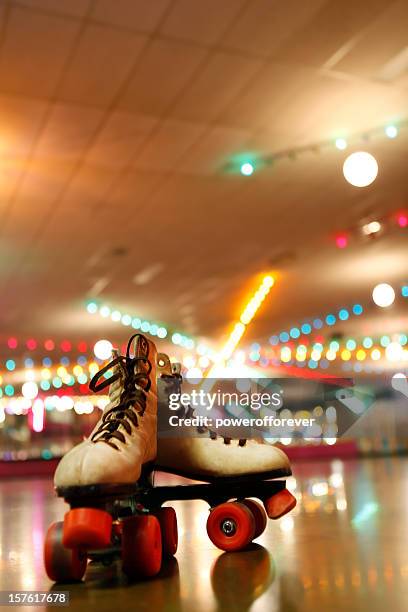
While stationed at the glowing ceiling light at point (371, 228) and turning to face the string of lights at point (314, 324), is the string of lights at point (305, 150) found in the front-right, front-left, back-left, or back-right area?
back-left

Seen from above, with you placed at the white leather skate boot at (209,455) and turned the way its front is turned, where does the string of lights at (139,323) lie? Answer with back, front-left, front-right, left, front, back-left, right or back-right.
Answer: left

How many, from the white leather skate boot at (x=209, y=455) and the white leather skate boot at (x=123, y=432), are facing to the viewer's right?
1

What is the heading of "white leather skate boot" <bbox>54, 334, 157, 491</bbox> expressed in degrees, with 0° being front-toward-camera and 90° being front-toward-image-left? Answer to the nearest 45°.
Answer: approximately 45°

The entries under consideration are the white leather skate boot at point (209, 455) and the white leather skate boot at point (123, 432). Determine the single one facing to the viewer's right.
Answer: the white leather skate boot at point (209, 455)

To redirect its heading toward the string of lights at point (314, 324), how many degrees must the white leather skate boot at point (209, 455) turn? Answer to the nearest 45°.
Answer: approximately 90° to its left

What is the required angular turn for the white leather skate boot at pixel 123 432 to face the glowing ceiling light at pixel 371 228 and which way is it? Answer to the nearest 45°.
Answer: approximately 180°

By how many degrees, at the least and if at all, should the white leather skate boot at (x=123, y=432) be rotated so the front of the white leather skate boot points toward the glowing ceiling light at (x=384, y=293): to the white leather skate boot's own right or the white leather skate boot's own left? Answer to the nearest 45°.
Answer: approximately 180°

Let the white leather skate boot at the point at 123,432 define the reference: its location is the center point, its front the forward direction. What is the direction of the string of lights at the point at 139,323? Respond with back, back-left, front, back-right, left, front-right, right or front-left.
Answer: back-right

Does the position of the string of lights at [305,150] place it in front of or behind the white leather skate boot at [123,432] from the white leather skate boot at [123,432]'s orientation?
behind

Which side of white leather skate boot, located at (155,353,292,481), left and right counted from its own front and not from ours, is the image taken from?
right

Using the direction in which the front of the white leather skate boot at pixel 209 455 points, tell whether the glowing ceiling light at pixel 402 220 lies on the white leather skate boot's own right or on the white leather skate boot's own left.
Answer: on the white leather skate boot's own left
